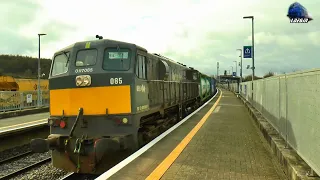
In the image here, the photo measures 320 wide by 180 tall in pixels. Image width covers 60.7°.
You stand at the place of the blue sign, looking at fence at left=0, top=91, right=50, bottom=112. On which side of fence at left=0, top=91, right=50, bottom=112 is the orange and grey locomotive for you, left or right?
left

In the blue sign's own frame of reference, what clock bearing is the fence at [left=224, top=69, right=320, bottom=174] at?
The fence is roughly at 12 o'clock from the blue sign.

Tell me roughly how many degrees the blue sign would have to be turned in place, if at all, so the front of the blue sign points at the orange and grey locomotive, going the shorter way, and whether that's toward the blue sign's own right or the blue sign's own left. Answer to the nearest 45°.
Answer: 0° — it already faces it

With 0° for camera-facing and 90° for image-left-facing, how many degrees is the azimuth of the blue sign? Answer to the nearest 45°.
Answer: approximately 0°

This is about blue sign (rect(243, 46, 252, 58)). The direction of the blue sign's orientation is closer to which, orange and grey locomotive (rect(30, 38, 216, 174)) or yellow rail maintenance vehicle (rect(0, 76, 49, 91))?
the orange and grey locomotive

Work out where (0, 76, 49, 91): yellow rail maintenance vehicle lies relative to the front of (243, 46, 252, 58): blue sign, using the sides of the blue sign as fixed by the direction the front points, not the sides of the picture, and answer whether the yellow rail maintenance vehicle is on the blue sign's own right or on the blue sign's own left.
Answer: on the blue sign's own right
